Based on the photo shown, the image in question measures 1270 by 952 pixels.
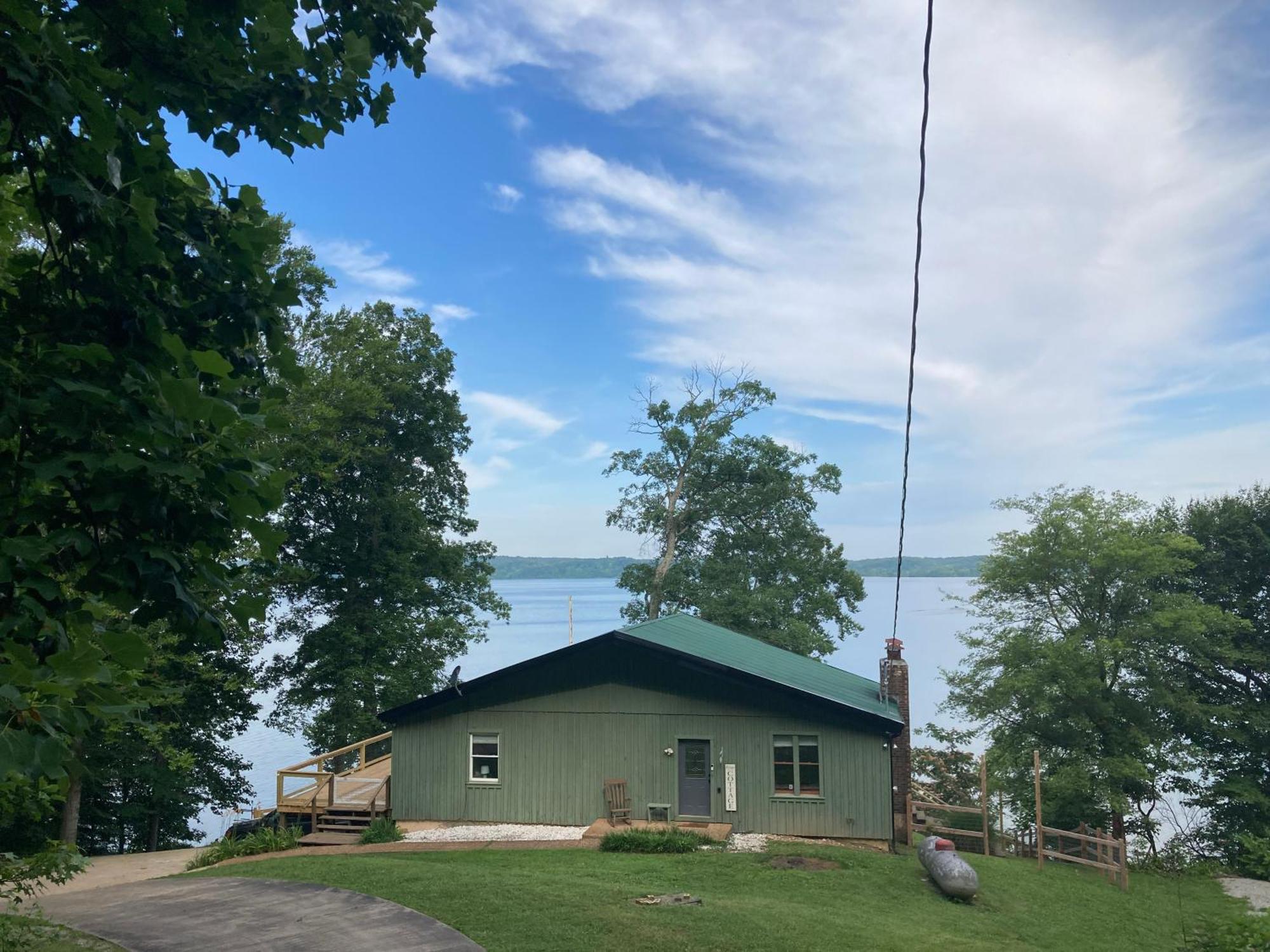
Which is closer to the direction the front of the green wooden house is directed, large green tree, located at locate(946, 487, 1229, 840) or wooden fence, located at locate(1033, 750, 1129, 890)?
the wooden fence

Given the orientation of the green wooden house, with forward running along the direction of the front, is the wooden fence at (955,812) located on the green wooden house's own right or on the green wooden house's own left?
on the green wooden house's own left

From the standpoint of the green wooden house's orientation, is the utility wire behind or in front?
in front

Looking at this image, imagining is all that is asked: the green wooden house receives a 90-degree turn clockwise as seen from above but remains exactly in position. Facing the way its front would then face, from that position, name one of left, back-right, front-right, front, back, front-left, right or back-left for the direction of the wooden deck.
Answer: front

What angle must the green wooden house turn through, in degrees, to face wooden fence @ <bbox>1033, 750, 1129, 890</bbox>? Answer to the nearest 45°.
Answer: approximately 90° to its left

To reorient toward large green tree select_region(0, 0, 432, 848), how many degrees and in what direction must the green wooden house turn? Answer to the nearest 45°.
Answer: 0° — it already faces it

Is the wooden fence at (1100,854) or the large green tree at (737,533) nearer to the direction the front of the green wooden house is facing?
the wooden fence

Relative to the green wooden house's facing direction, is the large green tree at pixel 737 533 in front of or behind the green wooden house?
behind

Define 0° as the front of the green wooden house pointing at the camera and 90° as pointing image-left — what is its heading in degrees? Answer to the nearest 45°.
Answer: approximately 0°

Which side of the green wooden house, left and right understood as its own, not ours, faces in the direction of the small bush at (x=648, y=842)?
front

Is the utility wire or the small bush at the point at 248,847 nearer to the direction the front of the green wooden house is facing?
the utility wire
